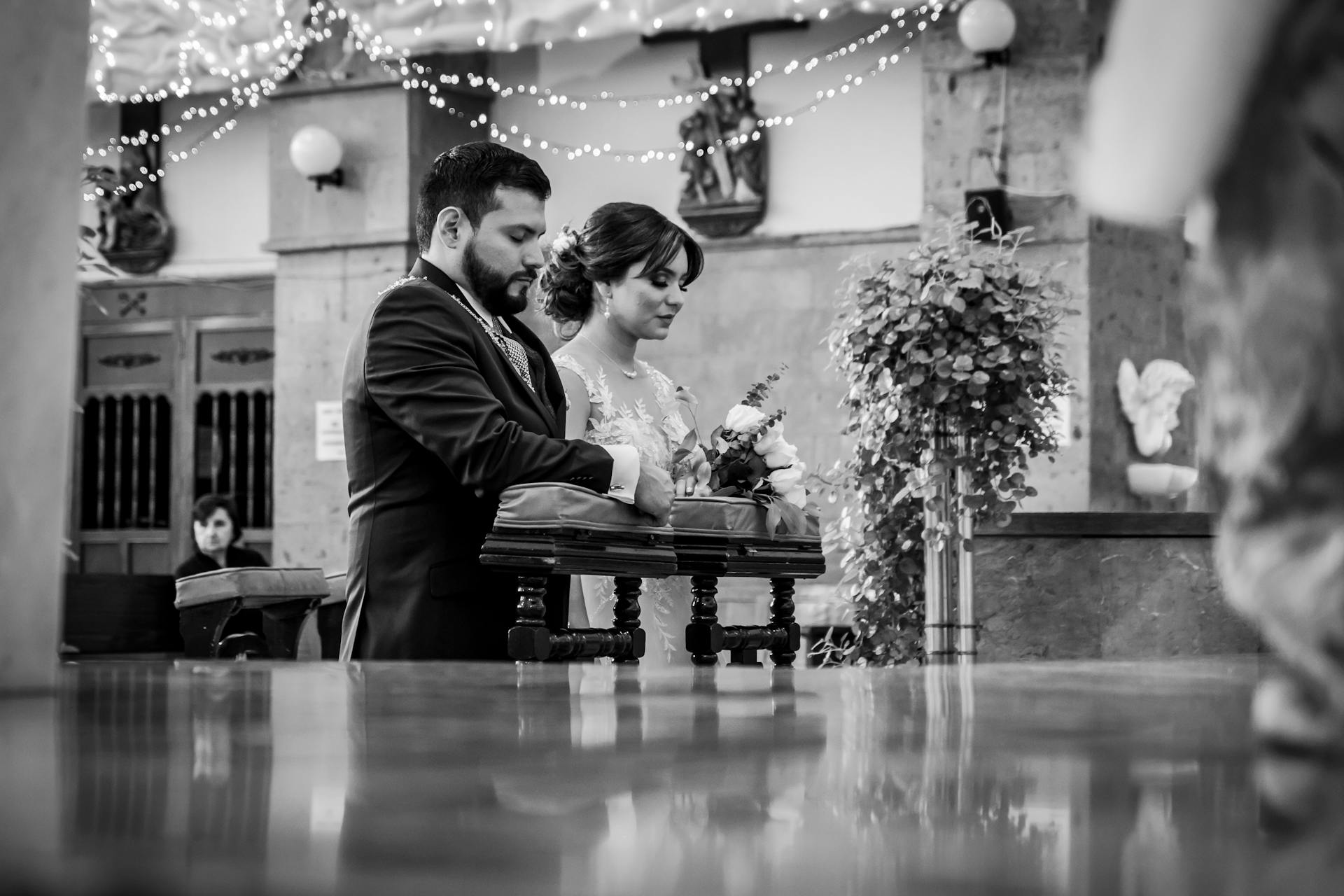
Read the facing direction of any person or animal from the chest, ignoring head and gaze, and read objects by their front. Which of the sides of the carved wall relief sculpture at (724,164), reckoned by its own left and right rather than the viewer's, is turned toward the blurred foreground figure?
front

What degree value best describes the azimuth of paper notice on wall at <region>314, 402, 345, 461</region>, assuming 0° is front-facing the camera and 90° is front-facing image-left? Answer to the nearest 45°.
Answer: approximately 0°

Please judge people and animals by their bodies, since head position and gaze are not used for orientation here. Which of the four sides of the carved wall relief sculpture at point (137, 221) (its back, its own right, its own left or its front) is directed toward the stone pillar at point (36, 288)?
front

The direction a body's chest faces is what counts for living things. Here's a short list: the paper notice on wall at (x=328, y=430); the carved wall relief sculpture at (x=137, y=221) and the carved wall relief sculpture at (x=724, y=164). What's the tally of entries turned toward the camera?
3

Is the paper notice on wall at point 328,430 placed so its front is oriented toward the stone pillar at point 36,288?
yes

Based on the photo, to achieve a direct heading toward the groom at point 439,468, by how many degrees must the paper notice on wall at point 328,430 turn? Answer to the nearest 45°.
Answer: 0° — it already faces them

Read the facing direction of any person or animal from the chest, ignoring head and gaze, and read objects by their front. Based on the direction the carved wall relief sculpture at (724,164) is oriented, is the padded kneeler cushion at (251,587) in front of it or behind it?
in front

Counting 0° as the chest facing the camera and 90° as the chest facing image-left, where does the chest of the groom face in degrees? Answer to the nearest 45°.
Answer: approximately 270°

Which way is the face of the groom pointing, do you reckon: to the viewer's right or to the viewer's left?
to the viewer's right

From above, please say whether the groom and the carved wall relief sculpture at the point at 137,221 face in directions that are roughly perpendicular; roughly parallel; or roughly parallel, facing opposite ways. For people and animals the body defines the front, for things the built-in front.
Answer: roughly perpendicular

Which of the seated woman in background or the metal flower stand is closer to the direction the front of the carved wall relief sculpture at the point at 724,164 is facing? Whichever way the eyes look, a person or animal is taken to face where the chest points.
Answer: the metal flower stand

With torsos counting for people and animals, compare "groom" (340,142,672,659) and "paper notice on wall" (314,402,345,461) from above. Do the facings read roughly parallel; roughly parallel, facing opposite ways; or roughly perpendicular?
roughly perpendicular

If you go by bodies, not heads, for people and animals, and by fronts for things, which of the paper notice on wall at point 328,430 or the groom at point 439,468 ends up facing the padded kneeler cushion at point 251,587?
the paper notice on wall

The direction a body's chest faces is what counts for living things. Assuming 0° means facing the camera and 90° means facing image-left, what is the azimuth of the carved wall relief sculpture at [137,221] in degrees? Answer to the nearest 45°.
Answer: approximately 0°
